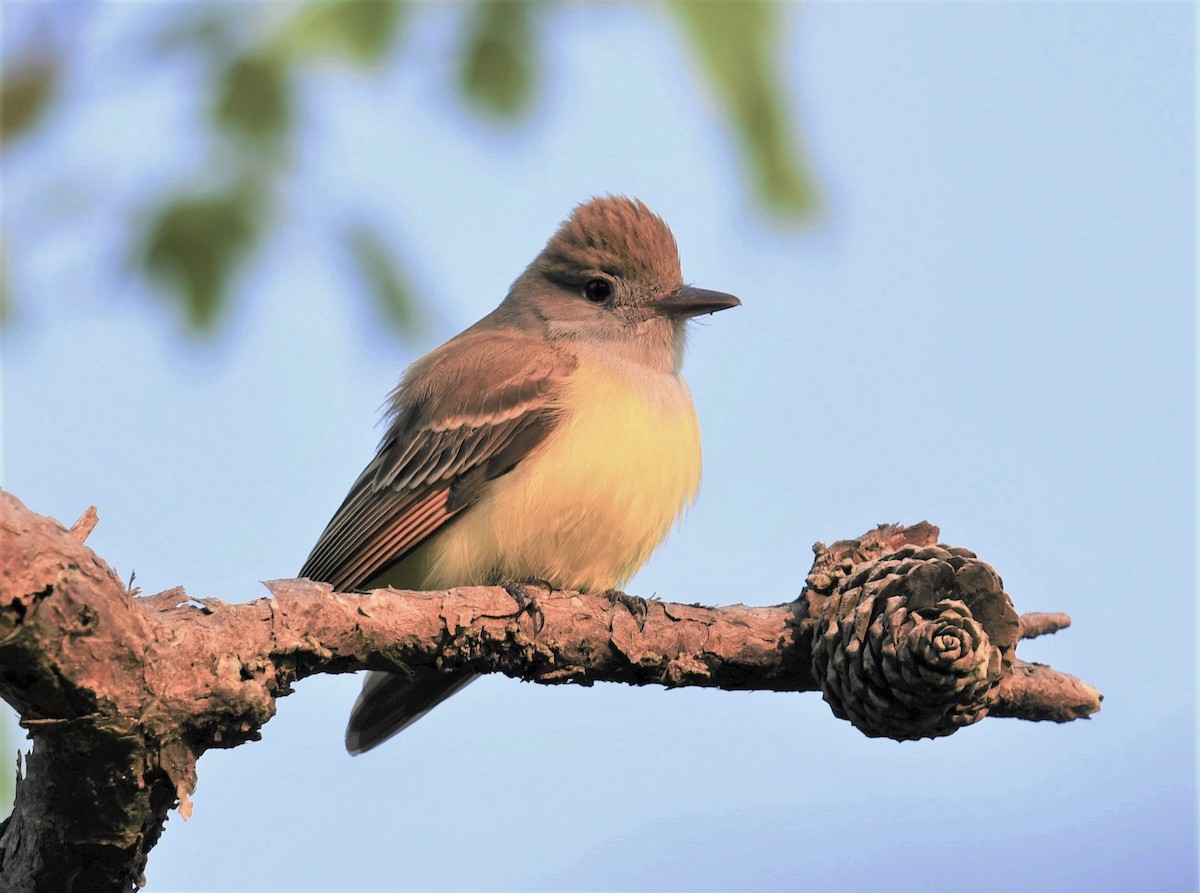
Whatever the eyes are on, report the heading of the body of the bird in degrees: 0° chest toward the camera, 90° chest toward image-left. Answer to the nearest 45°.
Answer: approximately 315°
